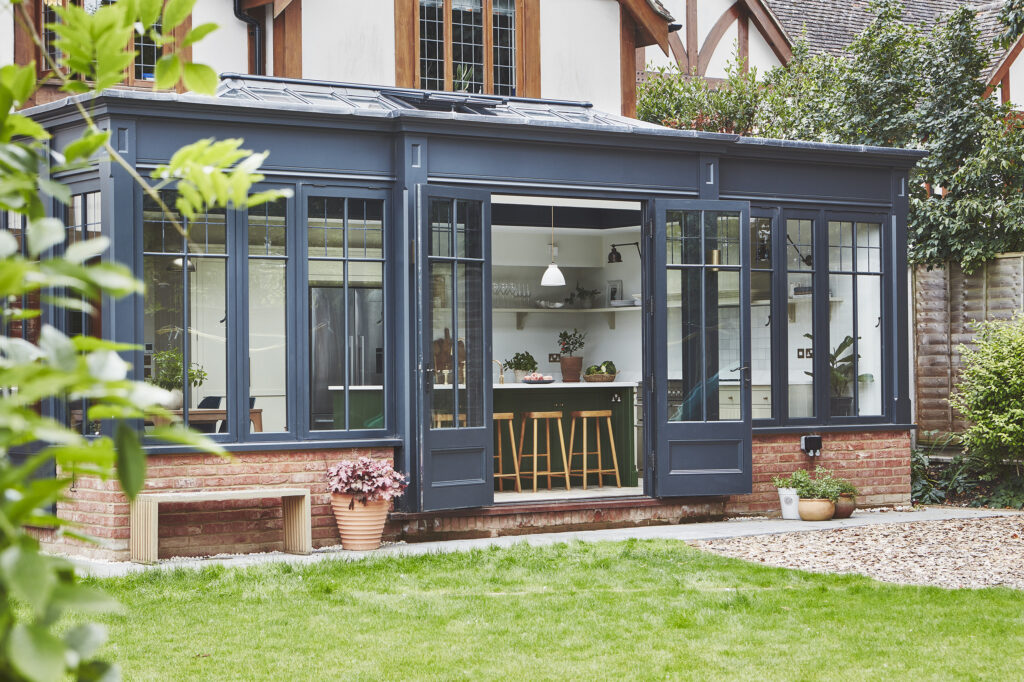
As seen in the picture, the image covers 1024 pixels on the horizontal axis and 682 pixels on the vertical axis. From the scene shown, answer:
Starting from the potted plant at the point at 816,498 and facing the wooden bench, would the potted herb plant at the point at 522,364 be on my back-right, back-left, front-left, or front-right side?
front-right

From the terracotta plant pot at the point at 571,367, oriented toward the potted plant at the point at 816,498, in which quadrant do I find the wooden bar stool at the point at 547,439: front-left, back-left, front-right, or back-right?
front-right

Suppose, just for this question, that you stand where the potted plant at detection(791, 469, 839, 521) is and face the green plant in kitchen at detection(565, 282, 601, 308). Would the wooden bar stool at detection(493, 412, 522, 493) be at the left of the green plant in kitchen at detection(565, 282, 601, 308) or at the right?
left

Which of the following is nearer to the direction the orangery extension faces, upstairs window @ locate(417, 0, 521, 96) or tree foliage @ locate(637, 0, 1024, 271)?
the tree foliage

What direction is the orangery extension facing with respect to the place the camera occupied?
facing the viewer and to the right of the viewer

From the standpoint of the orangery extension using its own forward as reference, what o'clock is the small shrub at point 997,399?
The small shrub is roughly at 10 o'clock from the orangery extension.

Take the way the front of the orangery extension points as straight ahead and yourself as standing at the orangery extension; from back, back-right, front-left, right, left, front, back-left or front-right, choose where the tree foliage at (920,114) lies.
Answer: left
